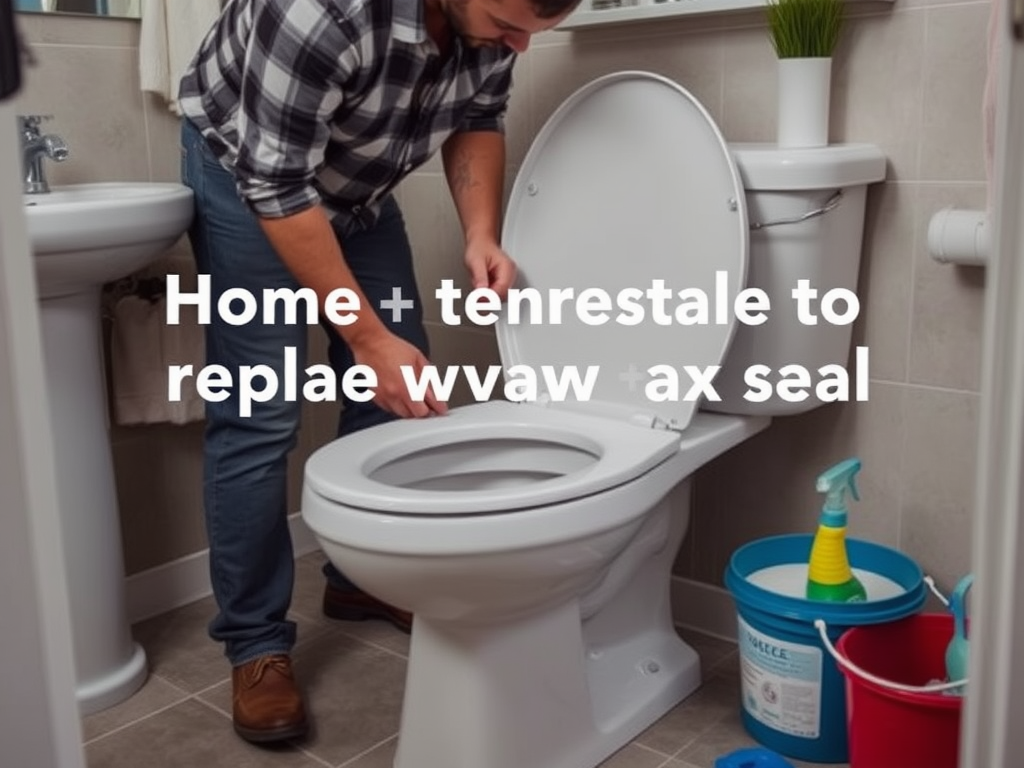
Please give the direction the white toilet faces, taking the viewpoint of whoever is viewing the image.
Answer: facing the viewer and to the left of the viewer

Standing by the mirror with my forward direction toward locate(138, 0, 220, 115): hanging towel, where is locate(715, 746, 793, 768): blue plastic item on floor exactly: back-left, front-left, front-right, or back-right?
front-right
